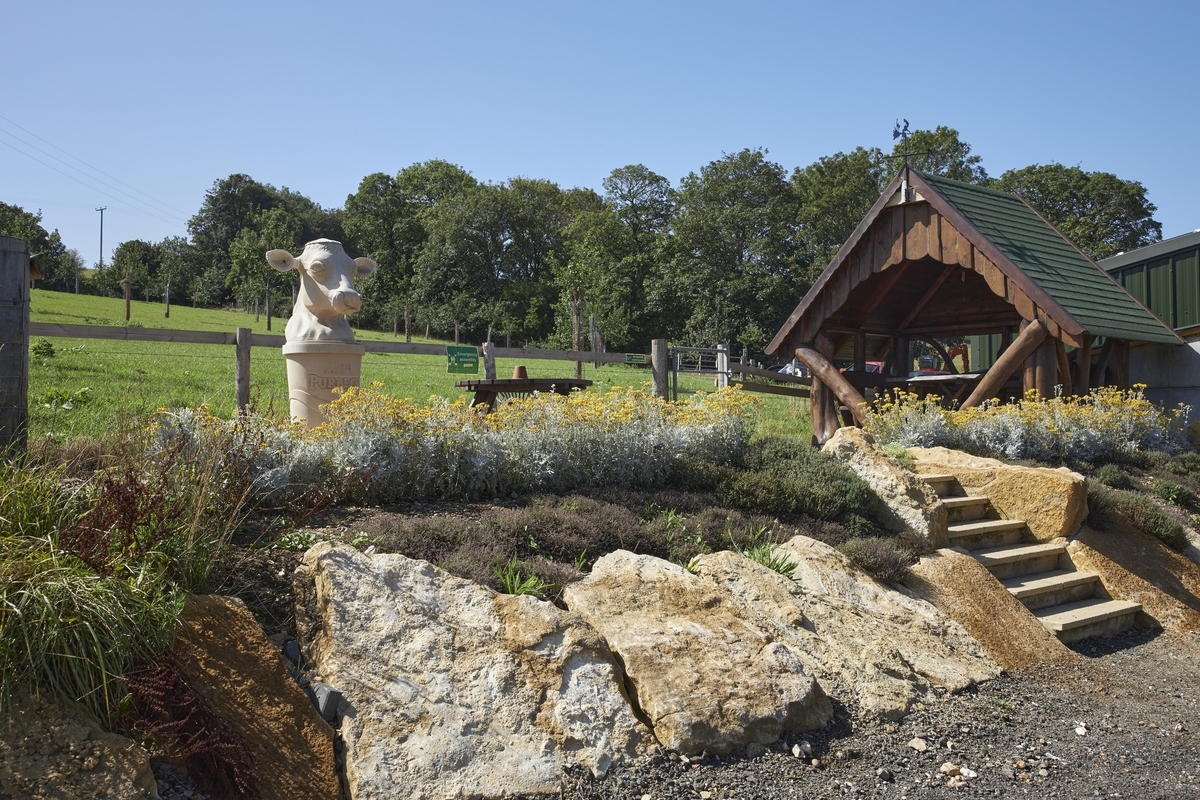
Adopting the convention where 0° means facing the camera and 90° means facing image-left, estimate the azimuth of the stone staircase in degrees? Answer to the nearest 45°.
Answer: approximately 315°

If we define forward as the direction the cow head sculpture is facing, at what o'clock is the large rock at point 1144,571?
The large rock is roughly at 11 o'clock from the cow head sculpture.

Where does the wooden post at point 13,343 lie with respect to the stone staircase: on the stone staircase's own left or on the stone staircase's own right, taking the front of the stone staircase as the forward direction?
on the stone staircase's own right

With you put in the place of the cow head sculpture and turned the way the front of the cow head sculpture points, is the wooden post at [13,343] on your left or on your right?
on your right

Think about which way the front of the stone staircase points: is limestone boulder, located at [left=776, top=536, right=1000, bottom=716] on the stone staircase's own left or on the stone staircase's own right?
on the stone staircase's own right

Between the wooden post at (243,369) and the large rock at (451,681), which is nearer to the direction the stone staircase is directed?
the large rock

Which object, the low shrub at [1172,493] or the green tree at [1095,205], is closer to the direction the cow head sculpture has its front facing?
the low shrub
